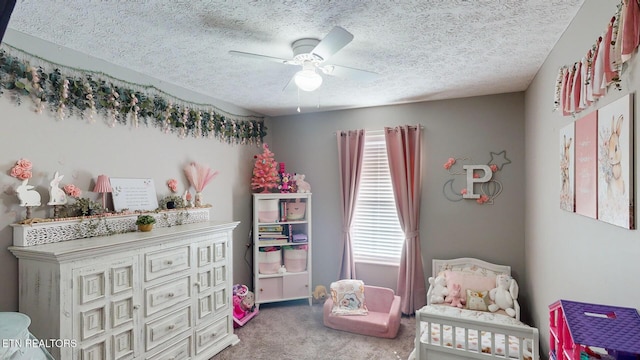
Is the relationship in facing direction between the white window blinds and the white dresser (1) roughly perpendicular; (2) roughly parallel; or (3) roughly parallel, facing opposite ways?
roughly perpendicular

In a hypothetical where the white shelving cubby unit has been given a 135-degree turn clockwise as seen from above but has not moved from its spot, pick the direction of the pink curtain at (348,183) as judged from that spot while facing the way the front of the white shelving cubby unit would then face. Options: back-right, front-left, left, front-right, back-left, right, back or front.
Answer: back-right

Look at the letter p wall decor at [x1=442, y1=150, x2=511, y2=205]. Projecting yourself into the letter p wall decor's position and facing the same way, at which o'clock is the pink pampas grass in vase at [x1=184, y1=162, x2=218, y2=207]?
The pink pampas grass in vase is roughly at 2 o'clock from the letter p wall decor.

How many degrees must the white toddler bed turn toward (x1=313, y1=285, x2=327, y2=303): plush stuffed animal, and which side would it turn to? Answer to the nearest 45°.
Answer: approximately 135° to its right

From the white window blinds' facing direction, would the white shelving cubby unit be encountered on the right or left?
on its right

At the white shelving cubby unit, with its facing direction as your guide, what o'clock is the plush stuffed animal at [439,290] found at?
The plush stuffed animal is roughly at 10 o'clock from the white shelving cubby unit.

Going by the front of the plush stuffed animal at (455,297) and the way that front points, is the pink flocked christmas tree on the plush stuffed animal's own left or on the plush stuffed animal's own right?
on the plush stuffed animal's own right

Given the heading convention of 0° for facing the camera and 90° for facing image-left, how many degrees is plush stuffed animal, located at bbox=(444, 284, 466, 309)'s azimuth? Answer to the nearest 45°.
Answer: approximately 0°

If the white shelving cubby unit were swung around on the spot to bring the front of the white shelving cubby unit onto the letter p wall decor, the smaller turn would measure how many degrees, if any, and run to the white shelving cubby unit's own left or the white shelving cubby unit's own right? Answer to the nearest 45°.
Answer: approximately 90° to the white shelving cubby unit's own left

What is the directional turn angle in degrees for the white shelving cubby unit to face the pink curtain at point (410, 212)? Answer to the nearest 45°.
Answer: approximately 90° to its left

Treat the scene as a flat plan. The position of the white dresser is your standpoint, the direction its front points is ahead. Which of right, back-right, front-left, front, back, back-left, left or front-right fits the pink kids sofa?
front-left
